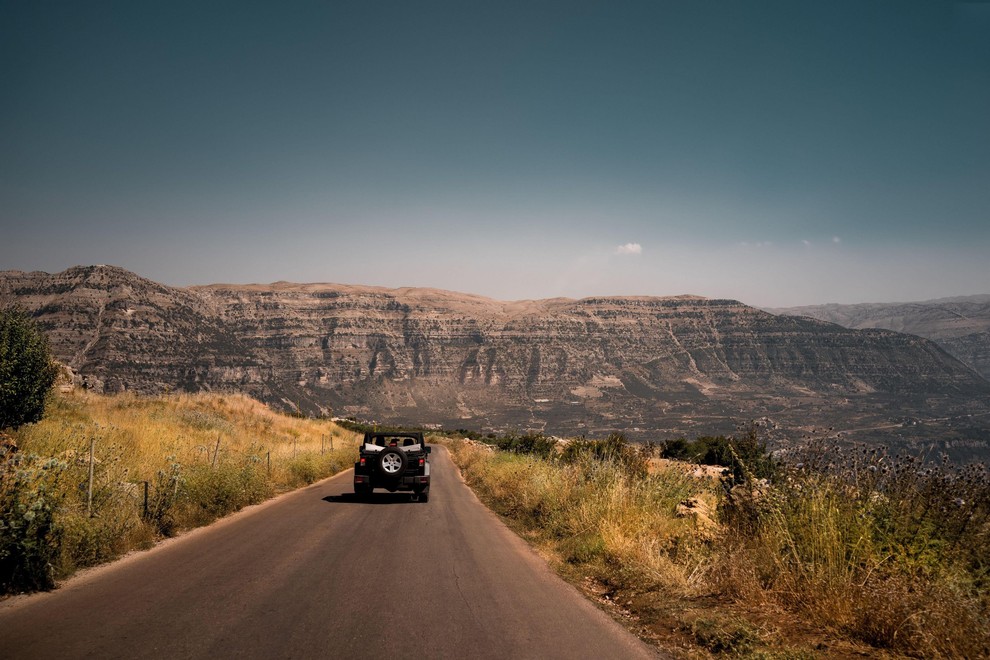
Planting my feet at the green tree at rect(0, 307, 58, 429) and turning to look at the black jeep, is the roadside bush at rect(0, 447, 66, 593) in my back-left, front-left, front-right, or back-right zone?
front-right

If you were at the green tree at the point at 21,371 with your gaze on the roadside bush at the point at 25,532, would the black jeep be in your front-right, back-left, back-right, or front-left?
front-left

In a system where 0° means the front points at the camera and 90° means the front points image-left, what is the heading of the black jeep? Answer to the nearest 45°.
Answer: approximately 180°

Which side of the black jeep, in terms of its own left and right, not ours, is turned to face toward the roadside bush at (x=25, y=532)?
back

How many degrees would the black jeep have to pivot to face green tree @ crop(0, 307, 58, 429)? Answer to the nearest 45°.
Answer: approximately 90° to its left

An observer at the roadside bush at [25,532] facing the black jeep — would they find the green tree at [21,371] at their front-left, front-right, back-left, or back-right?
front-left

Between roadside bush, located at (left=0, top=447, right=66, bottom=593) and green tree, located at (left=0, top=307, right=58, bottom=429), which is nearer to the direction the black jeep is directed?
the green tree
